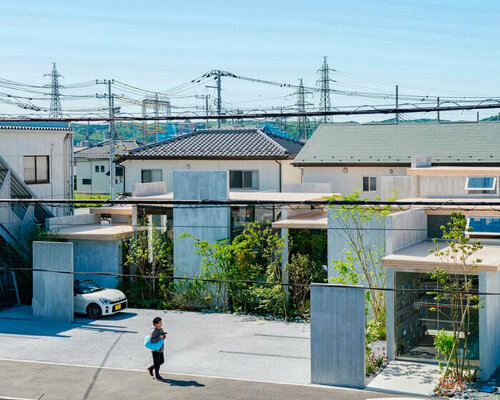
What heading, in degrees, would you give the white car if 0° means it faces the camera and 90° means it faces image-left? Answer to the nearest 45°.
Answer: approximately 315°

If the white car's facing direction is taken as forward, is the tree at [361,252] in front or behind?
in front

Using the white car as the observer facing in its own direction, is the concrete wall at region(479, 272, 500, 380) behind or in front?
in front

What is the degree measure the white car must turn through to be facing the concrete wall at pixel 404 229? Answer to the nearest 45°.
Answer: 0° — it already faces it

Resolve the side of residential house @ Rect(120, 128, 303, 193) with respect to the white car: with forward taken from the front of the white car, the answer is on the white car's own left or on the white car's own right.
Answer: on the white car's own left

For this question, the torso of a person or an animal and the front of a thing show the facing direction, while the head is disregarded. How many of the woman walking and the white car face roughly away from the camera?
0

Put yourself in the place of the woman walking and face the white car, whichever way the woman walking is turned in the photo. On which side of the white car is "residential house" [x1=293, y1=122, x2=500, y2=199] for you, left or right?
right

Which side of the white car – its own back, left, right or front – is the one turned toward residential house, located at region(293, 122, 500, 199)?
left
